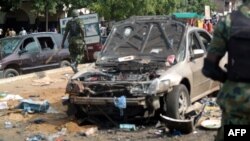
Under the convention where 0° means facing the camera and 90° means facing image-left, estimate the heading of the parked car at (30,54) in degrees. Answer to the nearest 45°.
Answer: approximately 45°

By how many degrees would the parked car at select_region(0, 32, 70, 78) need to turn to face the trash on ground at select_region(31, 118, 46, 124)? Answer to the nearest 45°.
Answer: approximately 45° to its left

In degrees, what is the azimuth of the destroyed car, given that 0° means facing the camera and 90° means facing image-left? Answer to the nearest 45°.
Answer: approximately 45°

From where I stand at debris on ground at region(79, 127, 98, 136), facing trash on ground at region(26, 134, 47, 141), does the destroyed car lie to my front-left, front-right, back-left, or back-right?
back-right

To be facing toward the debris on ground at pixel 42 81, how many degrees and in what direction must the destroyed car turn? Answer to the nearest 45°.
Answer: approximately 90° to its right

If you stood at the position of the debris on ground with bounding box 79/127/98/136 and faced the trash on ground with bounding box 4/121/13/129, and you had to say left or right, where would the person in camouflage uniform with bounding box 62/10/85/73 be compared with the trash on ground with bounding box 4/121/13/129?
right

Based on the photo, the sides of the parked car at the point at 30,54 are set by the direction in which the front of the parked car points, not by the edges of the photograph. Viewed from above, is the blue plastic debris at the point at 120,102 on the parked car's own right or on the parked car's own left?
on the parked car's own left
